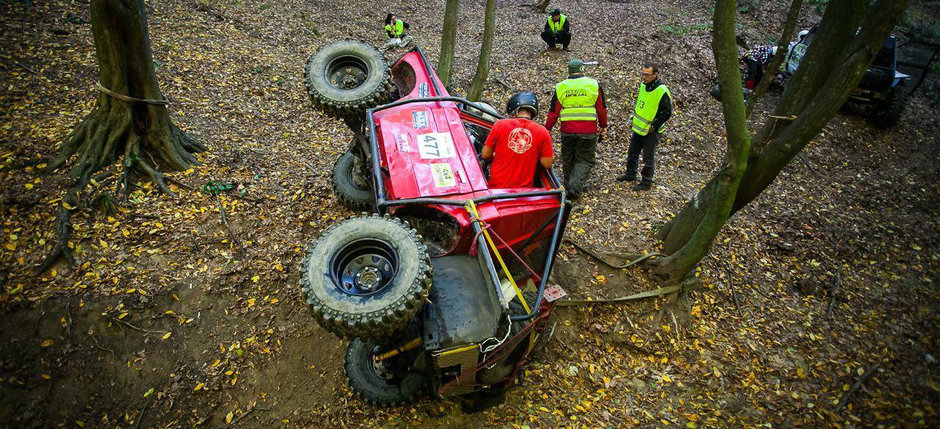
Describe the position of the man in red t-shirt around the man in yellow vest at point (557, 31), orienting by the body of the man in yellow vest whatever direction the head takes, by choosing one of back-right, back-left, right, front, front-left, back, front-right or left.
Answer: front

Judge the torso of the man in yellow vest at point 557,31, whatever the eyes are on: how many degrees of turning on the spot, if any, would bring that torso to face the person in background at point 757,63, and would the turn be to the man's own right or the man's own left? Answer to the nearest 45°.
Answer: approximately 90° to the man's own left

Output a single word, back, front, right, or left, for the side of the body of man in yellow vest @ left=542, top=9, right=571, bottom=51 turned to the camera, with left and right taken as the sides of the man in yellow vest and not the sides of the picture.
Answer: front

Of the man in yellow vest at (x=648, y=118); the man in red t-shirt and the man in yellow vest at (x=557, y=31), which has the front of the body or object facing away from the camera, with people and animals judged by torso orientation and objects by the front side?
the man in red t-shirt

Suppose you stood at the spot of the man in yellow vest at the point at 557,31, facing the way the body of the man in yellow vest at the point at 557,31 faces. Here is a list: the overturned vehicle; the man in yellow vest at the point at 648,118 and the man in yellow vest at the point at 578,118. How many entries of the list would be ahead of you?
3

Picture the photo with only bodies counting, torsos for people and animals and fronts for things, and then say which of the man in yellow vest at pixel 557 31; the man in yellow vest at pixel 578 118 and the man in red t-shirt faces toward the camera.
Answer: the man in yellow vest at pixel 557 31

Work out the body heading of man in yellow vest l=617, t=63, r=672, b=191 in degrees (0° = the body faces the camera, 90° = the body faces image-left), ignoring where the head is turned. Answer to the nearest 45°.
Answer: approximately 45°

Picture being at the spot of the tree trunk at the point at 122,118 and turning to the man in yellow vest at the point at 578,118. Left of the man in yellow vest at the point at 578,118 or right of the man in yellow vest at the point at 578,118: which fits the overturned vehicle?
right

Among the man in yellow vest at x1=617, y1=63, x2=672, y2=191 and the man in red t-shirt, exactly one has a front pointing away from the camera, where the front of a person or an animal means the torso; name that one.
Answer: the man in red t-shirt

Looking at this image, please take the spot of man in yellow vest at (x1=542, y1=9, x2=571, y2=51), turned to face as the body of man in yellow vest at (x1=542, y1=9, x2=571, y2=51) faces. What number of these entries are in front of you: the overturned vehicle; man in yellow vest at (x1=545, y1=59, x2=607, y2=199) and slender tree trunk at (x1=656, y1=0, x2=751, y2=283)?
3

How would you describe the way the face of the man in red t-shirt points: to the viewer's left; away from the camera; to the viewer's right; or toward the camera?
away from the camera

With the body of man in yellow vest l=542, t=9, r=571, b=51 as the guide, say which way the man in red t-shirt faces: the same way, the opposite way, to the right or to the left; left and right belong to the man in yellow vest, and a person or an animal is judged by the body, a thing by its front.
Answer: the opposite way

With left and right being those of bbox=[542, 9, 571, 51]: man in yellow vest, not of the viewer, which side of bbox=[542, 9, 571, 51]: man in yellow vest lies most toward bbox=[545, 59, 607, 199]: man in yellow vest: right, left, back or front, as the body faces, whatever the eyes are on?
front

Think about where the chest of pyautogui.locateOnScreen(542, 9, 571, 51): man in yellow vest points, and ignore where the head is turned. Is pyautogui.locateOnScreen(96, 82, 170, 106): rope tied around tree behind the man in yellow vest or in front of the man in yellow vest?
in front

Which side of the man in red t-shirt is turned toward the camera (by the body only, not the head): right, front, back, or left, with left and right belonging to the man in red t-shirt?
back

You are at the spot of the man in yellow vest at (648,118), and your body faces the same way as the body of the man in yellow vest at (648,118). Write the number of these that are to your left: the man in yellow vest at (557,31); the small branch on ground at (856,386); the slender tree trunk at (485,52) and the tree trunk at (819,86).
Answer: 2

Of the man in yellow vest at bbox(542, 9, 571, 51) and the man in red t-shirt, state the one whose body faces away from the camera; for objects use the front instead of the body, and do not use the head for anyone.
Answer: the man in red t-shirt

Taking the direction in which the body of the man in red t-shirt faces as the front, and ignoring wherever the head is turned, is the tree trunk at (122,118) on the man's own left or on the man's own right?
on the man's own left

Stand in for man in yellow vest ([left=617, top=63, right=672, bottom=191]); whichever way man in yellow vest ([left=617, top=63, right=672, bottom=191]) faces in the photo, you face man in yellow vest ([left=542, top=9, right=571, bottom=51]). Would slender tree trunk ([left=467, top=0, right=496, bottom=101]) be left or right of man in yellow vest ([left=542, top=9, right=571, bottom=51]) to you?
left
